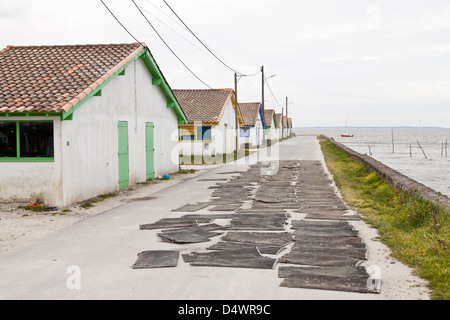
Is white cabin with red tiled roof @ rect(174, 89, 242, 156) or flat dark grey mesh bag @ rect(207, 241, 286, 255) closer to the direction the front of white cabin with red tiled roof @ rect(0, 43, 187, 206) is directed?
the flat dark grey mesh bag

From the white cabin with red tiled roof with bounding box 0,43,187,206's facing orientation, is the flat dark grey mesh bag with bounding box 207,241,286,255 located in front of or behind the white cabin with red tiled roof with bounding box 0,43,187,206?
in front

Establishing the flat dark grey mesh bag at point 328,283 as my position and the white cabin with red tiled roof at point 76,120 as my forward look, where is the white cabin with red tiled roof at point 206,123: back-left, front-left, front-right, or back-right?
front-right

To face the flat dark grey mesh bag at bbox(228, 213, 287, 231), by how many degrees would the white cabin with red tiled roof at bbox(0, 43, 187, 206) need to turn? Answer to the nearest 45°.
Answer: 0° — it already faces it

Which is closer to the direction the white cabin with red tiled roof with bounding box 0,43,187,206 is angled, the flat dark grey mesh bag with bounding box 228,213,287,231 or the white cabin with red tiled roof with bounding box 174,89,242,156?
the flat dark grey mesh bag

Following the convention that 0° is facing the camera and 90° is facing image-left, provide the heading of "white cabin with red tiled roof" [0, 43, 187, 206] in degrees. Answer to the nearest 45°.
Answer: approximately 315°

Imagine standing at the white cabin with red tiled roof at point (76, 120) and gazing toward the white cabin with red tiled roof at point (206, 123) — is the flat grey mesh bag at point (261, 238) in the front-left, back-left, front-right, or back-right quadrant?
back-right

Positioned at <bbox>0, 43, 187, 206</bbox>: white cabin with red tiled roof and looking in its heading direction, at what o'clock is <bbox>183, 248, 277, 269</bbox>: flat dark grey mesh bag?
The flat dark grey mesh bag is roughly at 1 o'clock from the white cabin with red tiled roof.

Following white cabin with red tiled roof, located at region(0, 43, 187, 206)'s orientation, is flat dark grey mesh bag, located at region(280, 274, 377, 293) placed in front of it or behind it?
in front

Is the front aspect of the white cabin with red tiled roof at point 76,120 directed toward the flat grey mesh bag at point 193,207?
yes

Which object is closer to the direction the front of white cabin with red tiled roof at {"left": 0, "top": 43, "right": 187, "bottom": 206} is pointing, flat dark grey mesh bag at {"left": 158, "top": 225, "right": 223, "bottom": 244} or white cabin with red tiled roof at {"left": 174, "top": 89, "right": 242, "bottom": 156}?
the flat dark grey mesh bag
